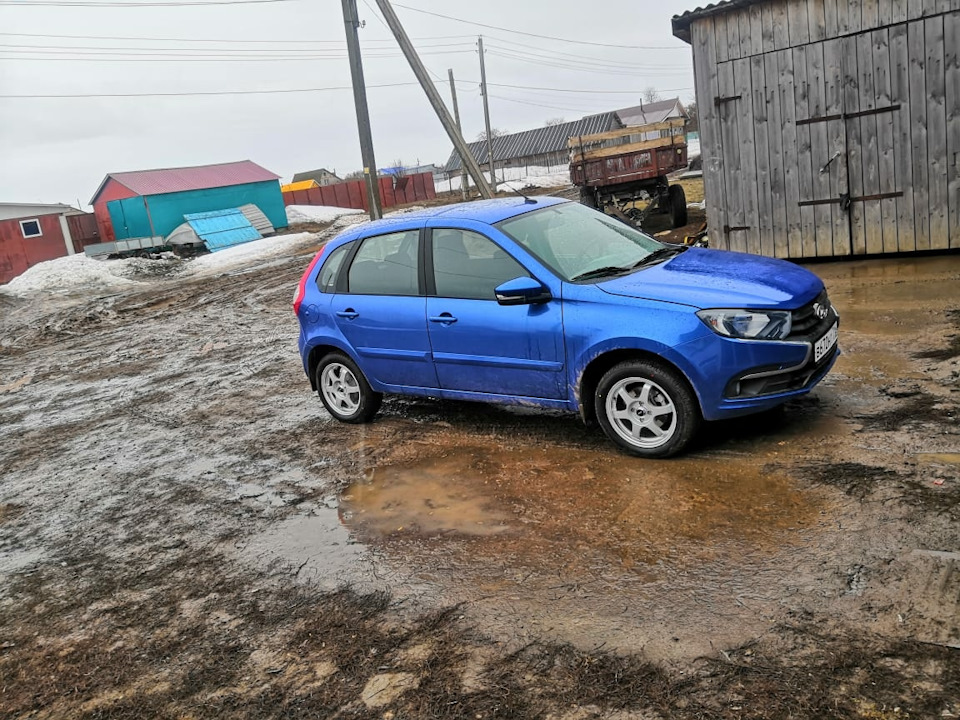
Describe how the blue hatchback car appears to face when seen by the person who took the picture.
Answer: facing the viewer and to the right of the viewer

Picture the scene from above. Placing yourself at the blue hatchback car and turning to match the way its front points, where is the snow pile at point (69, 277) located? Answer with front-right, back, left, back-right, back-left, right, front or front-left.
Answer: back

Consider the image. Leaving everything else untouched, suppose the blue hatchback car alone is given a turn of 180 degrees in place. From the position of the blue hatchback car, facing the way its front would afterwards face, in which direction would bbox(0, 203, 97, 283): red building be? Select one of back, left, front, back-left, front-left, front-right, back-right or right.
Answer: front

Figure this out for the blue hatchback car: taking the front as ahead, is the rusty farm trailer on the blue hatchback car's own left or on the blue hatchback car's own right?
on the blue hatchback car's own left

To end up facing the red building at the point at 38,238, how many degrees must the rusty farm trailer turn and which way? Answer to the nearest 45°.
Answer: approximately 45° to its left

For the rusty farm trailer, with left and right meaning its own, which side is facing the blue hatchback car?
front

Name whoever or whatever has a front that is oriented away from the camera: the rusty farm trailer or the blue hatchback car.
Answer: the rusty farm trailer

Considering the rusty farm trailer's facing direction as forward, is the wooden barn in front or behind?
behind

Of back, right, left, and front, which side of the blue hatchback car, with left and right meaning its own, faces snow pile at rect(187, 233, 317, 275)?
back

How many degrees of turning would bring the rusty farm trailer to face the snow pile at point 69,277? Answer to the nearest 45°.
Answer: approximately 90° to its left
